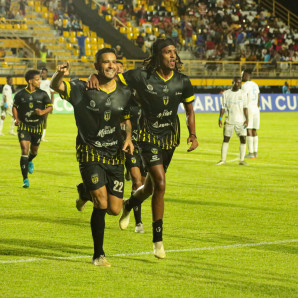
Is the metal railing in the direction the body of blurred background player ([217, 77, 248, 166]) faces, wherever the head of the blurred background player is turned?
no

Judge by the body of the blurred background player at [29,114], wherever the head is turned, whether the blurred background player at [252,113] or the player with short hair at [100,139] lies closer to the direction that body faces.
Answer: the player with short hair

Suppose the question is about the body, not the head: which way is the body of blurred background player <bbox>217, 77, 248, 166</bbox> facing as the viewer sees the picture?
toward the camera

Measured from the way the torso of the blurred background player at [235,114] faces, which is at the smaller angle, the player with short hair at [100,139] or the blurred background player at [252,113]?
the player with short hair

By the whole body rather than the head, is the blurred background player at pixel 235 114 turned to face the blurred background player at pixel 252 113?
no

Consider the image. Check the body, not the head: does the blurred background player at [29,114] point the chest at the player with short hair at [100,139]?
yes

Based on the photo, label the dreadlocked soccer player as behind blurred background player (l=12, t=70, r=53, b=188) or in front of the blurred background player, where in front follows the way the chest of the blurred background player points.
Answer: in front

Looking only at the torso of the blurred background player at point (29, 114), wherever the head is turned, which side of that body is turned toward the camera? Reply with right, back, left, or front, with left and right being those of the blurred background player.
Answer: front

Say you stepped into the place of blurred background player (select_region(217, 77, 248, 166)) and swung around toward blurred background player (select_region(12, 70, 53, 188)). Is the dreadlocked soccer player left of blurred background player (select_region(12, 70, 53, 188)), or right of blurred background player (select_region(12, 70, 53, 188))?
left

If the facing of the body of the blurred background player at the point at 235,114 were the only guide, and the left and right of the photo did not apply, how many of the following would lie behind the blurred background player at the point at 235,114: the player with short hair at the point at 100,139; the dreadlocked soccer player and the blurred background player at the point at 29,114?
0

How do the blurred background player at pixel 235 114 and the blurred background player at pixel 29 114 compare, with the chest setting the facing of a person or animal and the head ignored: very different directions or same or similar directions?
same or similar directions

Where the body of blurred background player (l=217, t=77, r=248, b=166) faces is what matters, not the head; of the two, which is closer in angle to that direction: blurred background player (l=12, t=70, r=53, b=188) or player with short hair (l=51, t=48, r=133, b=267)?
the player with short hair

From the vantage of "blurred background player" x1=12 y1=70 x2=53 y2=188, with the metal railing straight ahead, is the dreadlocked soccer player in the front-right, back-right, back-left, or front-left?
back-right

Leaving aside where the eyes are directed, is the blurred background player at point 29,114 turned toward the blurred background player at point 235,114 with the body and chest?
no

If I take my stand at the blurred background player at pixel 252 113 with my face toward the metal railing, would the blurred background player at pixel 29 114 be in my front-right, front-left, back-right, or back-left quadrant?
back-left
